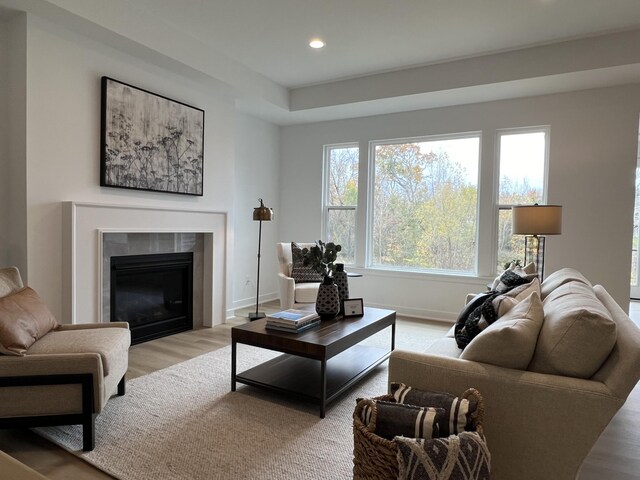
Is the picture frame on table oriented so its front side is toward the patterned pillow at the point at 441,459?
yes

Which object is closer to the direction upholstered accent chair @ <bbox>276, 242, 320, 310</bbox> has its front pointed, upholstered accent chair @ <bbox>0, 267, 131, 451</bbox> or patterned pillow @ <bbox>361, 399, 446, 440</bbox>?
the patterned pillow

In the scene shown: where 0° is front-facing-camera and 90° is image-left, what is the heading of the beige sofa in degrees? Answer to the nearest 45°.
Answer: approximately 90°

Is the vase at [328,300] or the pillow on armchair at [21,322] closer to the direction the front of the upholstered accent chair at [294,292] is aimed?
the vase

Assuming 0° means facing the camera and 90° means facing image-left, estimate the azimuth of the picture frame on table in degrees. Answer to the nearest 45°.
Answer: approximately 0°

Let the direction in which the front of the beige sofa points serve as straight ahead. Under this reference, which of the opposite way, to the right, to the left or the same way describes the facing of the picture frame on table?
to the left

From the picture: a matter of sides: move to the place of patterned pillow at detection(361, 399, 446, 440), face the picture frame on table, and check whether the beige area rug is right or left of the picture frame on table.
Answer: left

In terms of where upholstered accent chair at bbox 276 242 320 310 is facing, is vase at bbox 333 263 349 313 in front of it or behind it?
in front

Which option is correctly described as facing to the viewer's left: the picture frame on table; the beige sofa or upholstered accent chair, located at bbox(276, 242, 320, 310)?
the beige sofa

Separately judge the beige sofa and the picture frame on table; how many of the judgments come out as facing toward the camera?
1
